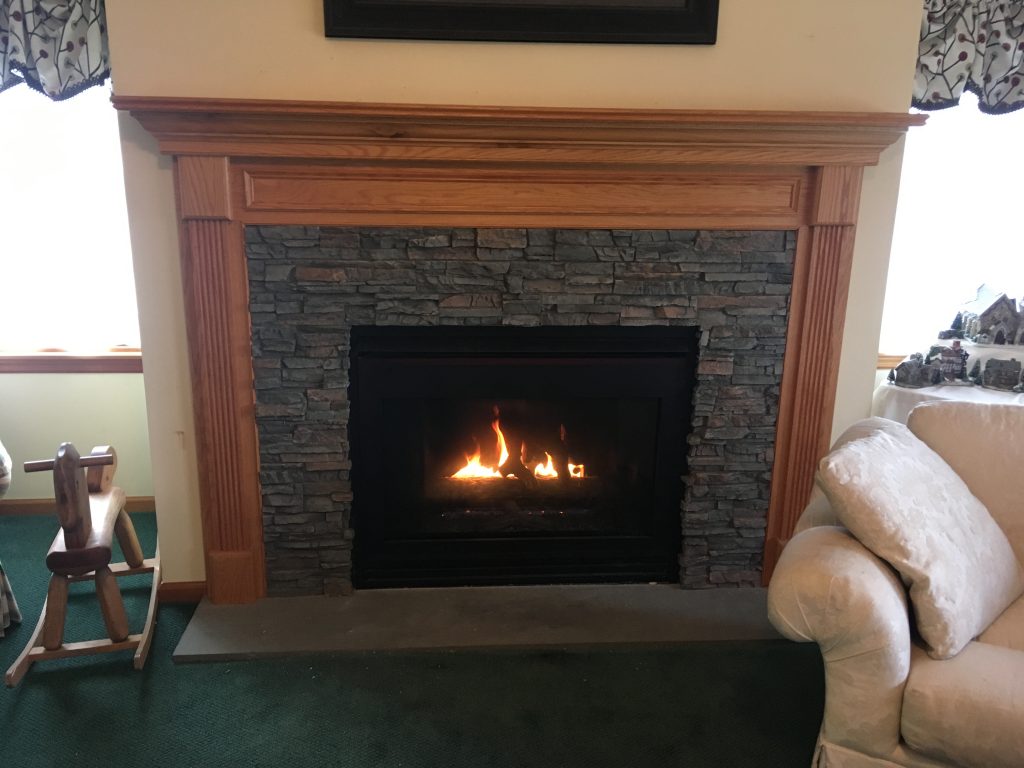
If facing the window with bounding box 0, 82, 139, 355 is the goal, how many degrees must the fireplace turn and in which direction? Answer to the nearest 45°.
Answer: approximately 90° to its right

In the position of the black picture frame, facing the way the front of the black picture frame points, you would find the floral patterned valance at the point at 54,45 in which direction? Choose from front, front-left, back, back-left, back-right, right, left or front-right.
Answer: right

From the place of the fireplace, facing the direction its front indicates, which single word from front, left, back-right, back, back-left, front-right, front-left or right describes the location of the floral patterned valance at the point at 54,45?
right

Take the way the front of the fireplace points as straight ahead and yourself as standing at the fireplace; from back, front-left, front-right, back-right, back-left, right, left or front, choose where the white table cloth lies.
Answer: left

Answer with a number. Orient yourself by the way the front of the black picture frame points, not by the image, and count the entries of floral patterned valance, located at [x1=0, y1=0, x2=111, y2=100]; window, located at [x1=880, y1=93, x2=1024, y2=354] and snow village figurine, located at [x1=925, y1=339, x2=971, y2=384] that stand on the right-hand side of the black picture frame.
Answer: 1

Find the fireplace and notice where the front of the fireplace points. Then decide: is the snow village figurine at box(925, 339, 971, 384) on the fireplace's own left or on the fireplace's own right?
on the fireplace's own left

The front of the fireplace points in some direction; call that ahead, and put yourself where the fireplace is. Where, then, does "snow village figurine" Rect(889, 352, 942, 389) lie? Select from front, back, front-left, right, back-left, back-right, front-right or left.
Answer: left

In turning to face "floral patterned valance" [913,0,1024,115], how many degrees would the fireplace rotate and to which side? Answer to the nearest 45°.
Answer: approximately 90° to its left

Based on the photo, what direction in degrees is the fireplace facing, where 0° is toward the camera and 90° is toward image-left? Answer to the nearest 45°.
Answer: approximately 0°

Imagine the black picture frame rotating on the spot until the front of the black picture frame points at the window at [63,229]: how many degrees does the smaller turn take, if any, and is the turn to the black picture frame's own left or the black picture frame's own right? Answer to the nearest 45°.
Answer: approximately 90° to the black picture frame's own right

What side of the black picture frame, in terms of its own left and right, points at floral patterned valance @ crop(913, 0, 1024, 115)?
left

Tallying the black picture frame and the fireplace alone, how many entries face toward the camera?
2

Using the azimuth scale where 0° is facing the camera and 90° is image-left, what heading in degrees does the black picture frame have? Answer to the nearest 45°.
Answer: approximately 0°

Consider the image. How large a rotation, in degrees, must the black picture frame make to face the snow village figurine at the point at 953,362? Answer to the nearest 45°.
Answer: approximately 90° to its left
